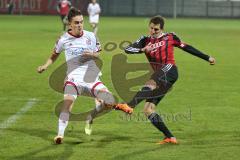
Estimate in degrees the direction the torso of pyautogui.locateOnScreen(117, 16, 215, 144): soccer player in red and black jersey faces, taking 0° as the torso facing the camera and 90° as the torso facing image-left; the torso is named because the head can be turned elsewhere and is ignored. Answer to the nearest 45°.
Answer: approximately 45°

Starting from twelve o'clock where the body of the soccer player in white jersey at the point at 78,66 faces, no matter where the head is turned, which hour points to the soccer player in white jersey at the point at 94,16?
the soccer player in white jersey at the point at 94,16 is roughly at 6 o'clock from the soccer player in white jersey at the point at 78,66.

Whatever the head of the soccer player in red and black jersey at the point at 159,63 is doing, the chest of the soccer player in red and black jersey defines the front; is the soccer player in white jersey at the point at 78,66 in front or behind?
in front

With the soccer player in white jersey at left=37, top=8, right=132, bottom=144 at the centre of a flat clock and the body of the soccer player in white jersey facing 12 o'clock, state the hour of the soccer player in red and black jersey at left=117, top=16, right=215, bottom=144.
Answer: The soccer player in red and black jersey is roughly at 9 o'clock from the soccer player in white jersey.

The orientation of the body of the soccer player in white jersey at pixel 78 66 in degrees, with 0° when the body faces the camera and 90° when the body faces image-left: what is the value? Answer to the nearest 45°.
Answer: approximately 0°

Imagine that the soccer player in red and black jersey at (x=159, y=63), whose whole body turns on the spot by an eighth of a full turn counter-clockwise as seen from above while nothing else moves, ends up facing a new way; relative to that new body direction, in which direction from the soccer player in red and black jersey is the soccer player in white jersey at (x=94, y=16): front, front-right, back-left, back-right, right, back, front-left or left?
back
